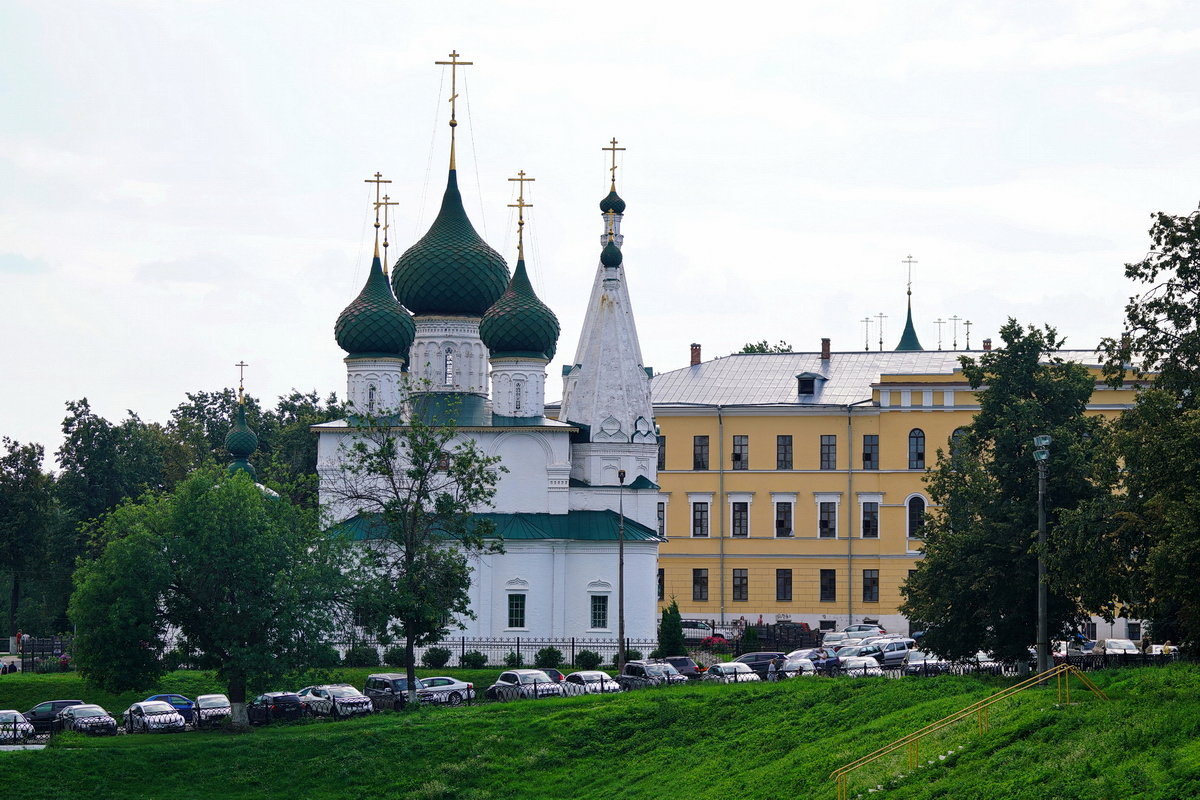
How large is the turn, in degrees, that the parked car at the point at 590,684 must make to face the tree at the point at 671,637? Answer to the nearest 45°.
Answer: approximately 135° to its left

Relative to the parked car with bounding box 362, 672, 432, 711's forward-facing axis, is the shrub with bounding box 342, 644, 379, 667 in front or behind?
behind

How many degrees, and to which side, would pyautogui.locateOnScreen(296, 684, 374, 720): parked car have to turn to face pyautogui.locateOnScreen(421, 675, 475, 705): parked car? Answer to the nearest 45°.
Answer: approximately 90° to its left
